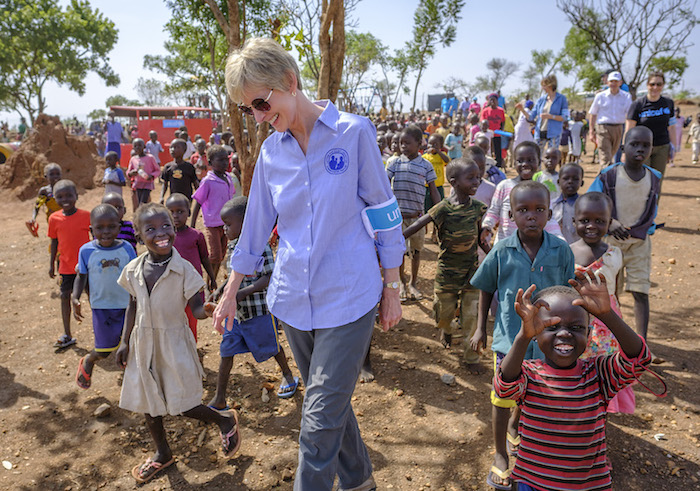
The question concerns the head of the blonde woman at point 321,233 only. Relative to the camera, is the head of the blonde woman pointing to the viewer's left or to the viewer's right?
to the viewer's left

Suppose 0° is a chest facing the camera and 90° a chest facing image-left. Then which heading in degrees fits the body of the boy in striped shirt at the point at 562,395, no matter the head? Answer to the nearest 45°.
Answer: approximately 0°

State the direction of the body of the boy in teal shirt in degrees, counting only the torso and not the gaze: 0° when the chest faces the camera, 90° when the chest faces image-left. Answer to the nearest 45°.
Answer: approximately 0°

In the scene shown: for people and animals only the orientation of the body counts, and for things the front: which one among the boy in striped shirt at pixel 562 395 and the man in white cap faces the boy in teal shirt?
the man in white cap

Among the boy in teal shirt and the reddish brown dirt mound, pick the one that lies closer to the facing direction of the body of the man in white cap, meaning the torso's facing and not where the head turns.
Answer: the boy in teal shirt

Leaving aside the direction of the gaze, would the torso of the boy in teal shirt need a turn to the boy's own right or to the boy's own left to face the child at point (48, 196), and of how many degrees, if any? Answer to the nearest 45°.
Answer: approximately 90° to the boy's own right

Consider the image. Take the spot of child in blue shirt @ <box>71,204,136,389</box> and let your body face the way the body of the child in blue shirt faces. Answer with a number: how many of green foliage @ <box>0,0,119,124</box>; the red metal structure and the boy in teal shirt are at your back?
2

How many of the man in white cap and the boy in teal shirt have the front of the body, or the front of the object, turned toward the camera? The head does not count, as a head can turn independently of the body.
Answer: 2

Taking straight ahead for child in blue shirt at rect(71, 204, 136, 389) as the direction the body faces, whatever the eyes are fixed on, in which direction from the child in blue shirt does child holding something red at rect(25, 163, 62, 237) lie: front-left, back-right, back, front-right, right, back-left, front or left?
back

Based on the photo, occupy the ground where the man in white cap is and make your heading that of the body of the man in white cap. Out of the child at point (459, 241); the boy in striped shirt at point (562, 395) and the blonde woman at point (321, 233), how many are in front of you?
3

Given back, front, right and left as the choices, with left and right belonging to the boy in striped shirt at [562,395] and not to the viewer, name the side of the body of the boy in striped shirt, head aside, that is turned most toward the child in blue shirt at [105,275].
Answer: right
